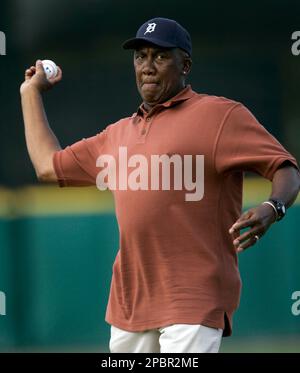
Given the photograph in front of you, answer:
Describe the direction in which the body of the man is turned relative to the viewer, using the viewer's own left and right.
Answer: facing the viewer and to the left of the viewer
